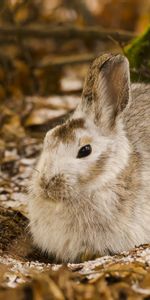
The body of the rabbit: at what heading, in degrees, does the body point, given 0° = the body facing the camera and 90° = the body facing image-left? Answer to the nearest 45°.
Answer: approximately 45°
